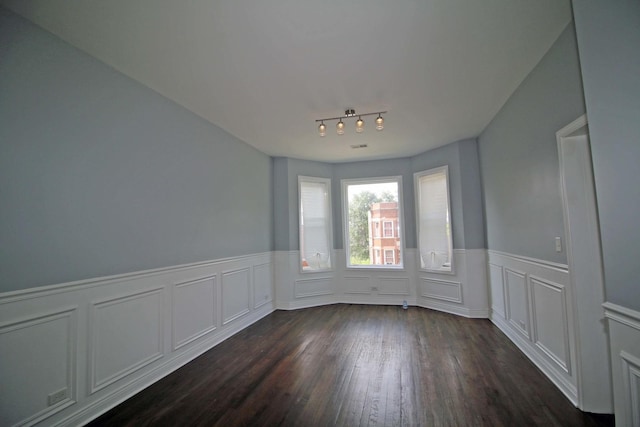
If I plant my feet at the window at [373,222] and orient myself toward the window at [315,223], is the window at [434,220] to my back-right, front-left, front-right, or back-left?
back-left

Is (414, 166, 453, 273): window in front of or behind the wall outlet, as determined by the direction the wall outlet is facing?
in front

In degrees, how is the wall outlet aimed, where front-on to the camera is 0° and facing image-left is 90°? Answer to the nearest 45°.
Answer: approximately 315°

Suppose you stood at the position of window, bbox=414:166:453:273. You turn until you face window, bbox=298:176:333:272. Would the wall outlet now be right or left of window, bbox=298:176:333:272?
left

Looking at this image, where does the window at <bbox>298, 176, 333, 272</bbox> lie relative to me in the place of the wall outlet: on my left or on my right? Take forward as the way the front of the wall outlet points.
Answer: on my left
